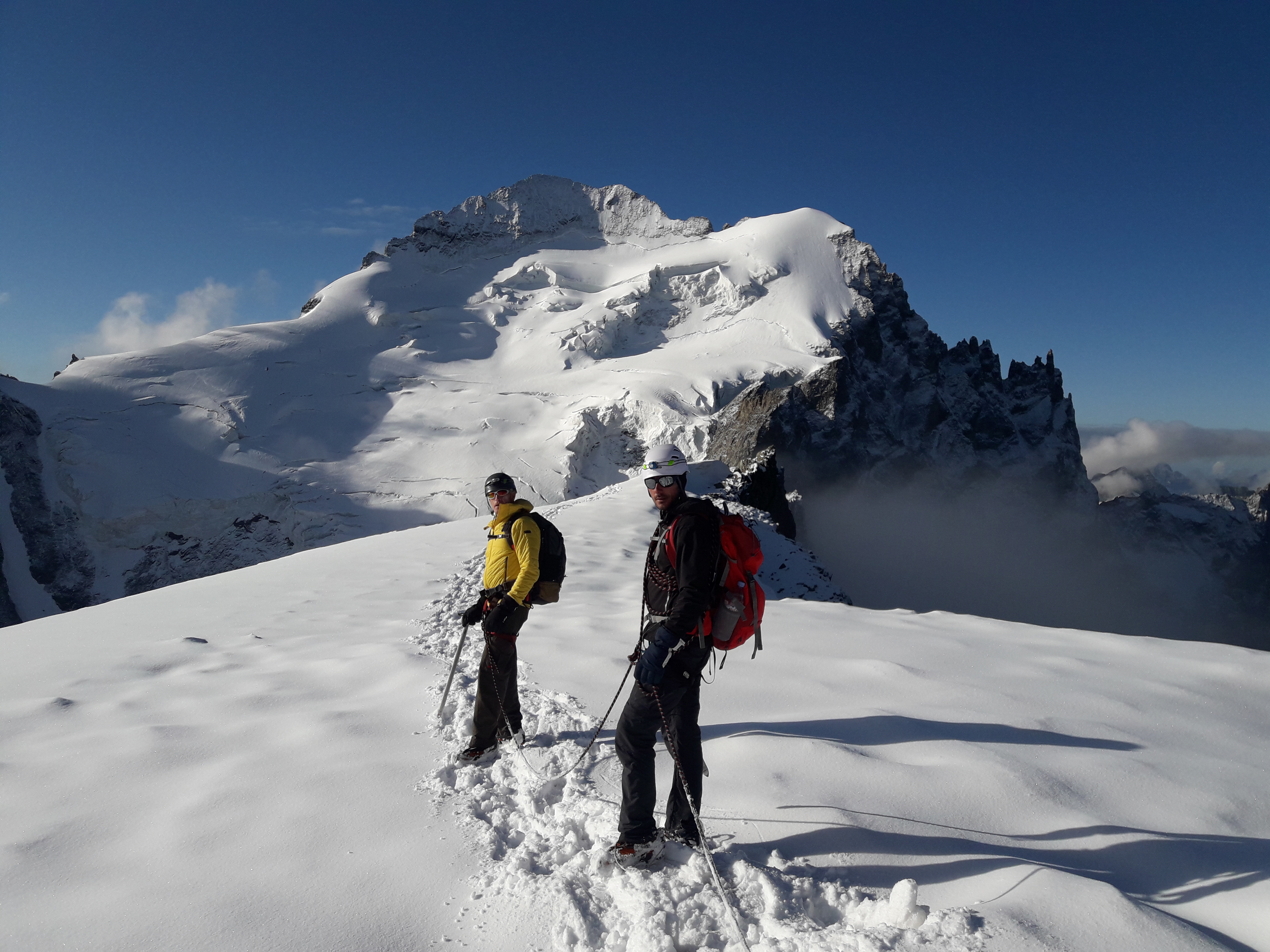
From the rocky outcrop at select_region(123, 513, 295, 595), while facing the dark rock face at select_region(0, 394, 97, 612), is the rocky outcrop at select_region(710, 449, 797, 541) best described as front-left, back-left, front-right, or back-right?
back-left

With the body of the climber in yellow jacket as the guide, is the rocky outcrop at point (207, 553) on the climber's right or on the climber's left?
on the climber's right

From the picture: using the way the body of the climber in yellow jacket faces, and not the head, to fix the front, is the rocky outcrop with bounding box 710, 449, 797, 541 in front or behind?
behind

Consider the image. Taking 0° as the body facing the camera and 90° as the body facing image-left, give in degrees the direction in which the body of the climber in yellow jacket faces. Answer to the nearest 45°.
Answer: approximately 45°

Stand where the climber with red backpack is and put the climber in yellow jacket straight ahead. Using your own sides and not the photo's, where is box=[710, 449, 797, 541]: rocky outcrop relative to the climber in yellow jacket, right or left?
right

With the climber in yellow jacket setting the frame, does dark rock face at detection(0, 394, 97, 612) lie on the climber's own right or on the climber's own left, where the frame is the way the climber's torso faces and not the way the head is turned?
on the climber's own right
